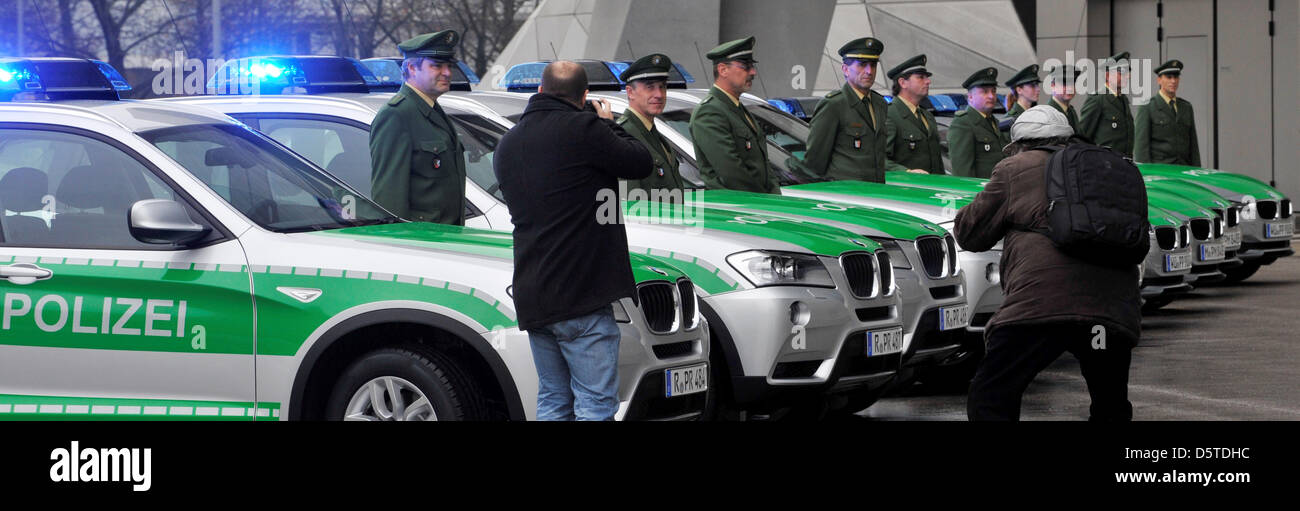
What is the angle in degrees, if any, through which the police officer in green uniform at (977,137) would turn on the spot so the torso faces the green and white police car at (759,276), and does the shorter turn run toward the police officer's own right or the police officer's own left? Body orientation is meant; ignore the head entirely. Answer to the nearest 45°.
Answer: approximately 45° to the police officer's own right

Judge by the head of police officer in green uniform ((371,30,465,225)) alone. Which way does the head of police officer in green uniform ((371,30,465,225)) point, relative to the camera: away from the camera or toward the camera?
toward the camera

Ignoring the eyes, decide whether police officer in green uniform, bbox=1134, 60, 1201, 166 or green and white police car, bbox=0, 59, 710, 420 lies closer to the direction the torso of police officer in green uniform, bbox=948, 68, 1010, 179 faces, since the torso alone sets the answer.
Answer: the green and white police car

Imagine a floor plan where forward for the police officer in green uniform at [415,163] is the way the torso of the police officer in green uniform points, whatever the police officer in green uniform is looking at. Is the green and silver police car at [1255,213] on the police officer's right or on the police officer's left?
on the police officer's left

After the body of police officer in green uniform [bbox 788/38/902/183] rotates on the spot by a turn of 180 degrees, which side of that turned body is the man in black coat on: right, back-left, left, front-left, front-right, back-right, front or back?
back-left

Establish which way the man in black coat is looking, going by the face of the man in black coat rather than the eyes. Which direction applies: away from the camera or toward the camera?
away from the camera

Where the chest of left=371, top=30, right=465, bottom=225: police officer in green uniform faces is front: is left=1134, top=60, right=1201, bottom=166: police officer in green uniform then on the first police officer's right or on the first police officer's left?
on the first police officer's left

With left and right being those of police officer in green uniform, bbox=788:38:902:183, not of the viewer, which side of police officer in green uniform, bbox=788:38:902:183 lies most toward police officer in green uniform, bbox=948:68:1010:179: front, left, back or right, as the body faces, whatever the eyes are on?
left

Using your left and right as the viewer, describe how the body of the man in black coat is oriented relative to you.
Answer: facing away from the viewer and to the right of the viewer

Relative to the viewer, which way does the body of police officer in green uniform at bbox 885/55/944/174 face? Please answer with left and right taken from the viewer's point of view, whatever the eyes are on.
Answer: facing the viewer and to the right of the viewer

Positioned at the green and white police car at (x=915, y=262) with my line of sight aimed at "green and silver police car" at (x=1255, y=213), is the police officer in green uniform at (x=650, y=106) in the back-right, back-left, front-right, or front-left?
back-left

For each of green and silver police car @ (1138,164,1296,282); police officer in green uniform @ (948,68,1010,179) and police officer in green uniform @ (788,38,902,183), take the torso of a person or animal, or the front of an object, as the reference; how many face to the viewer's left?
0
